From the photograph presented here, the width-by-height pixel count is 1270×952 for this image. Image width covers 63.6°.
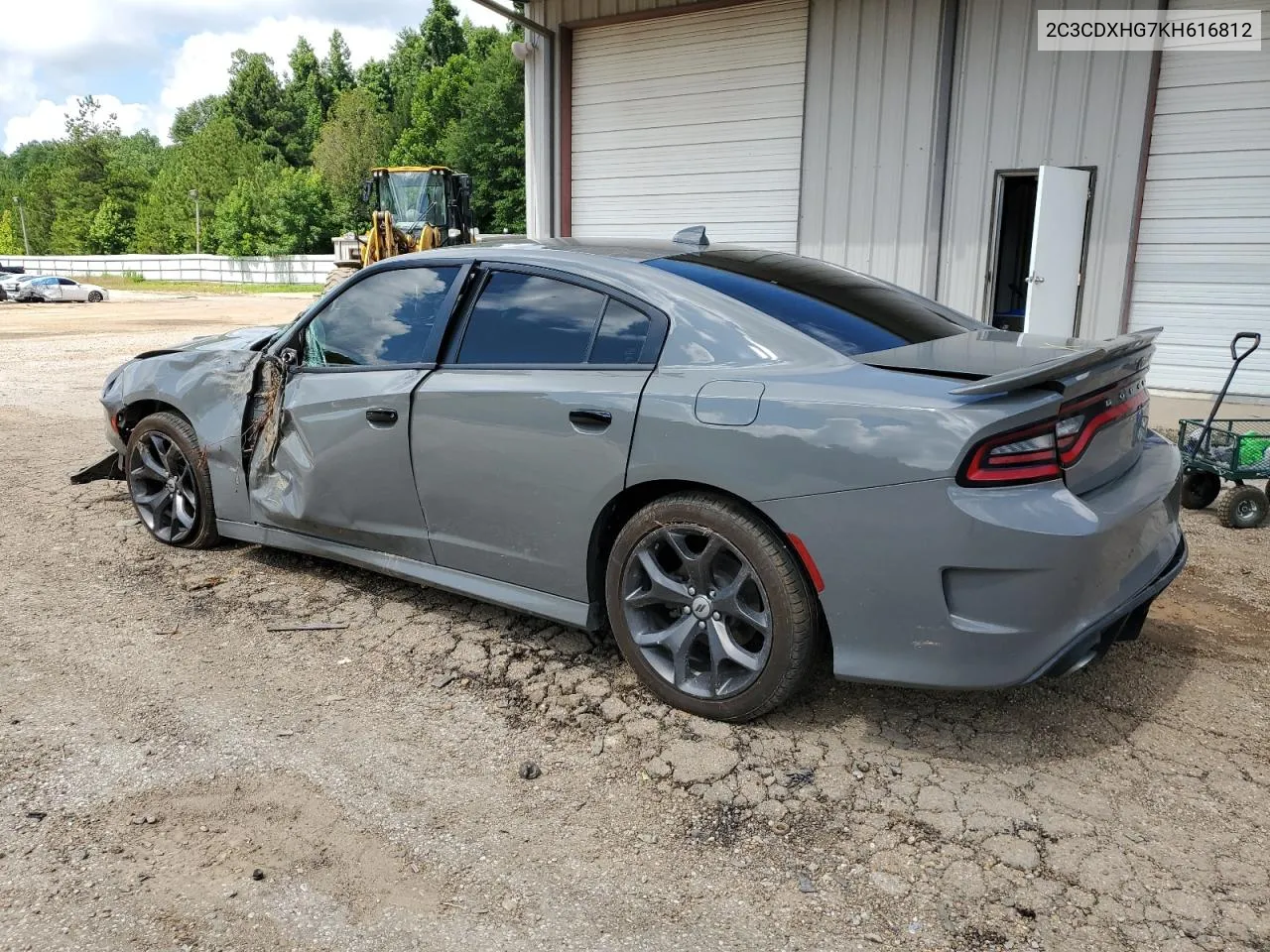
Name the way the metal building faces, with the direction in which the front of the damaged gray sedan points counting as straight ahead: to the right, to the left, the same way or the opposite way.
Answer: to the left

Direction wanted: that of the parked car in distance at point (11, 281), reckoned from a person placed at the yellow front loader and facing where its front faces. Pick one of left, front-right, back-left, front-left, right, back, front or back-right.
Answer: right

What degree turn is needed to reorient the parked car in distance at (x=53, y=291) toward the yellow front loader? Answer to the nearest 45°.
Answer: approximately 90° to its right

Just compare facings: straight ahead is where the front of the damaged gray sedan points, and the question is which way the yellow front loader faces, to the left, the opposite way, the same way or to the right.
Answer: to the left

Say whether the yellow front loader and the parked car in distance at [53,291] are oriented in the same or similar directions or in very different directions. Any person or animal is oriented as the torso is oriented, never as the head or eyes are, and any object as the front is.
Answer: very different directions

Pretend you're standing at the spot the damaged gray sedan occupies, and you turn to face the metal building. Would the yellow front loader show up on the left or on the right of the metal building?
left

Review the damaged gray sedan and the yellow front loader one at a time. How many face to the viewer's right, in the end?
0

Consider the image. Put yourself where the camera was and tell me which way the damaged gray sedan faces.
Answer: facing away from the viewer and to the left of the viewer

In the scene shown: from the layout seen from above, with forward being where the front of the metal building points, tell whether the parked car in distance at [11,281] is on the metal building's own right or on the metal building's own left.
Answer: on the metal building's own right

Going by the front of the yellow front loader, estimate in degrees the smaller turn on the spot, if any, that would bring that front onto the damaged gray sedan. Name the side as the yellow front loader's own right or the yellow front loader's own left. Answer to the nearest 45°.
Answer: approximately 45° to the yellow front loader's own left

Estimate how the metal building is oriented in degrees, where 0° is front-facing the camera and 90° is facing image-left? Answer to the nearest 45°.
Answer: approximately 45°
